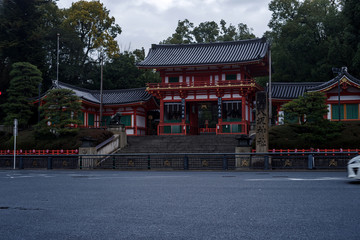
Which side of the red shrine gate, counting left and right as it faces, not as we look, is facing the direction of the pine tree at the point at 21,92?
right

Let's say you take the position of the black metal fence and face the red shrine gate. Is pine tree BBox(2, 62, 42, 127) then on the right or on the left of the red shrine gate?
left

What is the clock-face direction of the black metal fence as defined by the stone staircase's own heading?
The black metal fence is roughly at 12 o'clock from the stone staircase.

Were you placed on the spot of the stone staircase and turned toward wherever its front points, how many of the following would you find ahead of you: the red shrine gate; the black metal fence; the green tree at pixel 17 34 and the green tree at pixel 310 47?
1

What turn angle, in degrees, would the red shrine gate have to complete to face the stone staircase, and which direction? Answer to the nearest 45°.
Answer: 0° — it already faces it

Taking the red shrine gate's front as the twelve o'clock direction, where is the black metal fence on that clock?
The black metal fence is roughly at 12 o'clock from the red shrine gate.

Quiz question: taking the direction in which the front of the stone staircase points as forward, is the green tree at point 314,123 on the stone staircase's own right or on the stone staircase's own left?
on the stone staircase's own left

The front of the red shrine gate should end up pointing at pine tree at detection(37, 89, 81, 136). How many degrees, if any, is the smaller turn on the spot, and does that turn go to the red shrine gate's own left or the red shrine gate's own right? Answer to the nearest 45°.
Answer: approximately 45° to the red shrine gate's own right

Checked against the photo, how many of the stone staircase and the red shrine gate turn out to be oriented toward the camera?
2

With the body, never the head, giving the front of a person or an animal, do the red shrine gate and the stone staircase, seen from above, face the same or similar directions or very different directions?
same or similar directions

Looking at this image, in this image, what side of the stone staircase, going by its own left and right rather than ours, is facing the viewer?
front

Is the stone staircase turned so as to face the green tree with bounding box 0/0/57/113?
no

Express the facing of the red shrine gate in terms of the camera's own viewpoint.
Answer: facing the viewer

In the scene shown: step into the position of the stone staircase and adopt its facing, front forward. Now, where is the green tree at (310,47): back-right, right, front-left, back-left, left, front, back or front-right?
back-left
